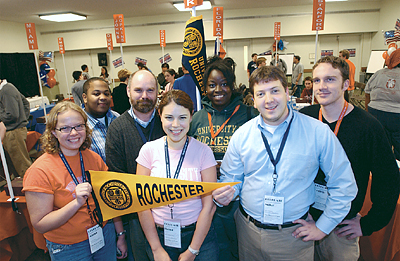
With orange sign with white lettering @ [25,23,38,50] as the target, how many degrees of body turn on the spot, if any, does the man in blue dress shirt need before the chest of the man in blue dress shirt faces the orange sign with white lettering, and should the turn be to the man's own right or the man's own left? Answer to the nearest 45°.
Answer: approximately 135° to the man's own right

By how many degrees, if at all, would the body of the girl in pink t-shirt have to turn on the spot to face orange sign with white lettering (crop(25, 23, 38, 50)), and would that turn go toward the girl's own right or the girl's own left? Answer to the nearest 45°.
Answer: approximately 135° to the girl's own right

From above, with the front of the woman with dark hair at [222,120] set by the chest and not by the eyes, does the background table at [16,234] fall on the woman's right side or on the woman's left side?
on the woman's right side

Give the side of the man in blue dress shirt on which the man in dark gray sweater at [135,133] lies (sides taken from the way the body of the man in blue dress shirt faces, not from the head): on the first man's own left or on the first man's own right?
on the first man's own right

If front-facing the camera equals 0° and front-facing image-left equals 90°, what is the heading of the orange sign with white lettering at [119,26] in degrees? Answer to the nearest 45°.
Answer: approximately 0°

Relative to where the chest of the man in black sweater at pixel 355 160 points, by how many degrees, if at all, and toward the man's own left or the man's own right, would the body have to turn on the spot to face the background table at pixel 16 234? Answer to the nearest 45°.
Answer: approximately 45° to the man's own right
